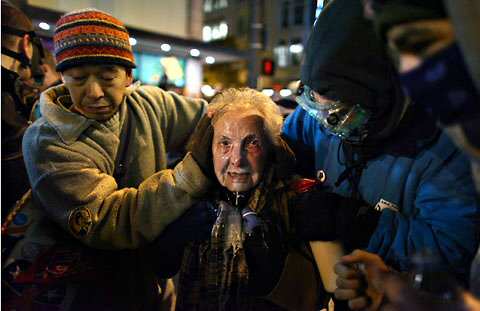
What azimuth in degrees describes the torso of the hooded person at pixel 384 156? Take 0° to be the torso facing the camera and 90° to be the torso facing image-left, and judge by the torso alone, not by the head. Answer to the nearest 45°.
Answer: approximately 45°

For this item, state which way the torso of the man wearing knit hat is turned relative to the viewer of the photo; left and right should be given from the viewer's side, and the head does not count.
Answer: facing the viewer and to the right of the viewer

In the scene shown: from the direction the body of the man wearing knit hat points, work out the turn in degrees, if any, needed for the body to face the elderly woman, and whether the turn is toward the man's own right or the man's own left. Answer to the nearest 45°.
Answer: approximately 45° to the man's own left

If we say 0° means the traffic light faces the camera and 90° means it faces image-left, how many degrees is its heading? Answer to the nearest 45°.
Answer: approximately 0°

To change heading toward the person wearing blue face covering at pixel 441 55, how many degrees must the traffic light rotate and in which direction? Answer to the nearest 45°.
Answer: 0° — it already faces them

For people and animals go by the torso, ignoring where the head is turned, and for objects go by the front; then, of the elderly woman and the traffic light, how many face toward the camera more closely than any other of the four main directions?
2

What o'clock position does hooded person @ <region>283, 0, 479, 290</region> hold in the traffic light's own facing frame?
The hooded person is roughly at 12 o'clock from the traffic light.
